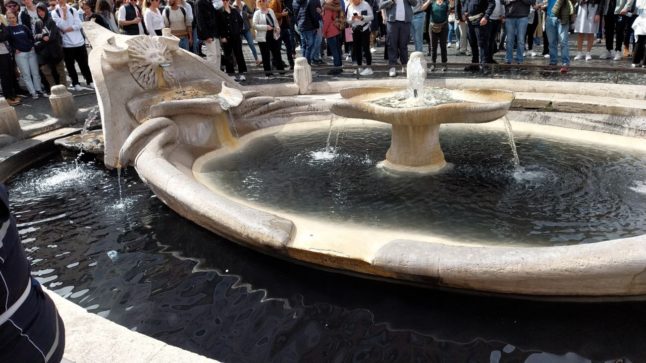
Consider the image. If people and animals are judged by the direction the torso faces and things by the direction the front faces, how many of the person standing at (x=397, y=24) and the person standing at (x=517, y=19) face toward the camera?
2

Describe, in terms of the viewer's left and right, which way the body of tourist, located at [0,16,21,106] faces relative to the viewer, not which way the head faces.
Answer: facing the viewer and to the right of the viewer

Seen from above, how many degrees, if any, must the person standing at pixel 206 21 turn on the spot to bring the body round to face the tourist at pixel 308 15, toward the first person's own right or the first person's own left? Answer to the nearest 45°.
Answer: approximately 45° to the first person's own left

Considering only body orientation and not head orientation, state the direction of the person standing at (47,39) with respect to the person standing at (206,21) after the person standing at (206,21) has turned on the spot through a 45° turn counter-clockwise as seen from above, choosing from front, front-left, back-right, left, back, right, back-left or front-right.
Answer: back

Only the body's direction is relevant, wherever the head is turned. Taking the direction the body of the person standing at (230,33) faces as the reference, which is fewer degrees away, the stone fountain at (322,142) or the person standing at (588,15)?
the stone fountain

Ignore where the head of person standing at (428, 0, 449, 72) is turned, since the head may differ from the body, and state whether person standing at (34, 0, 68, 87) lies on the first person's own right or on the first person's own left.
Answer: on the first person's own right

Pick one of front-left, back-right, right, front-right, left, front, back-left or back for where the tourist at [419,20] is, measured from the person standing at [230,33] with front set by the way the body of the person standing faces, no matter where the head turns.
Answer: left

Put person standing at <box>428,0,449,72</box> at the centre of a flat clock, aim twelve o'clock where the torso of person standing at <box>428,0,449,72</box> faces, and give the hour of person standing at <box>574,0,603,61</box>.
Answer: person standing at <box>574,0,603,61</box> is roughly at 9 o'clock from person standing at <box>428,0,449,72</box>.

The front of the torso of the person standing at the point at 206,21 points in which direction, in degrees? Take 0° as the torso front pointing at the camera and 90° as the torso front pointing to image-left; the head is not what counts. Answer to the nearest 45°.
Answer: approximately 315°
